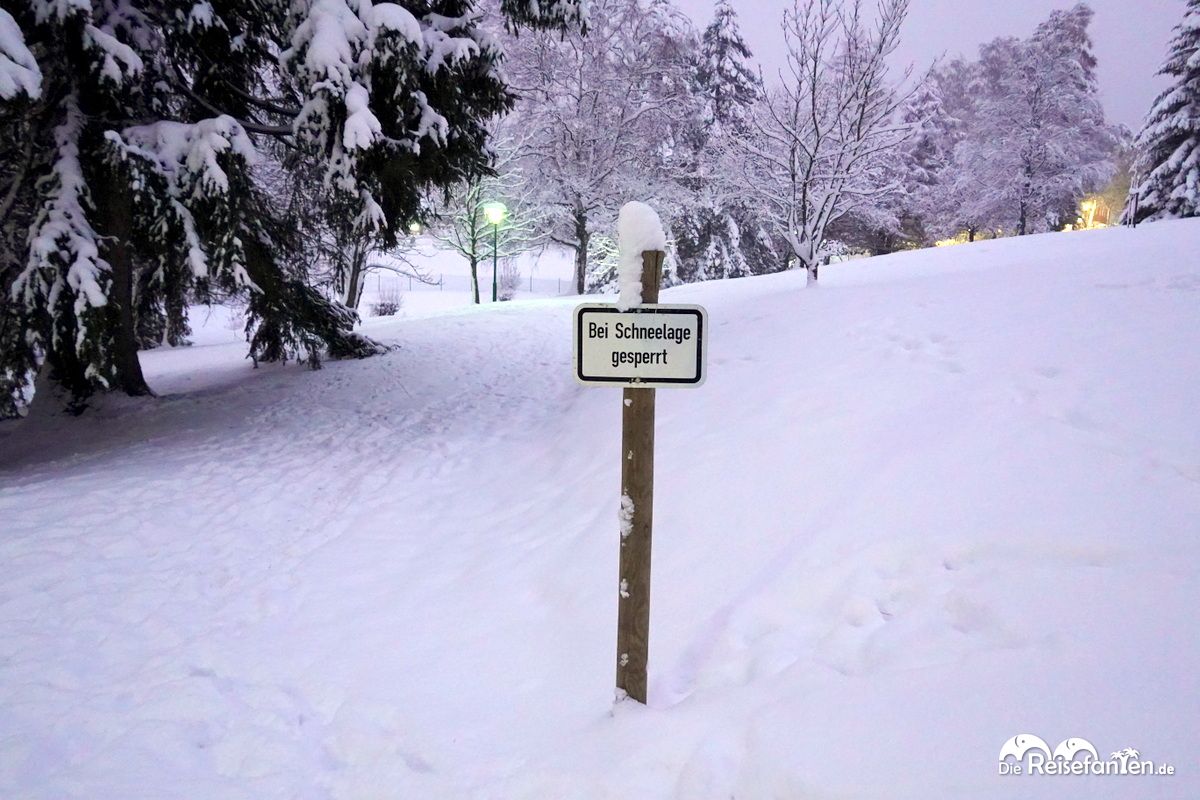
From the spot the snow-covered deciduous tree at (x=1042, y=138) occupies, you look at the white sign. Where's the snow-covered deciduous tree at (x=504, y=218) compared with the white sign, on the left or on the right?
right

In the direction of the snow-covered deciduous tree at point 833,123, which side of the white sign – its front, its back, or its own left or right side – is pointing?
back

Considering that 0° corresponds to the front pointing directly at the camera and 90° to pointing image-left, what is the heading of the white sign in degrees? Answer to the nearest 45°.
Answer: approximately 0°

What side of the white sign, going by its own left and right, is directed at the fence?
back

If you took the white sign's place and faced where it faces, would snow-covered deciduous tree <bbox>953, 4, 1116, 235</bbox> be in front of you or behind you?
behind

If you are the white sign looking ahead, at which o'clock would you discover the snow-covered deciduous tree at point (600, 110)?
The snow-covered deciduous tree is roughly at 6 o'clock from the white sign.

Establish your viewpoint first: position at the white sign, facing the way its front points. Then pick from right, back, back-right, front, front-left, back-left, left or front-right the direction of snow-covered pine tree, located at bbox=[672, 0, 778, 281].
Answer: back
